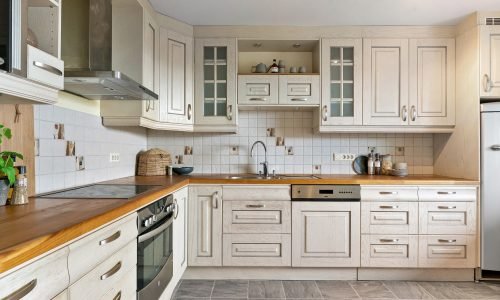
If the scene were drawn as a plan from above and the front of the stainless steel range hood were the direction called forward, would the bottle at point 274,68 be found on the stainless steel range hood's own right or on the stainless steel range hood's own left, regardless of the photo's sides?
on the stainless steel range hood's own left

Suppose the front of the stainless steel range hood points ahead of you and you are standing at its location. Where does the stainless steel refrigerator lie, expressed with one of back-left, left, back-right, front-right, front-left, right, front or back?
front-left

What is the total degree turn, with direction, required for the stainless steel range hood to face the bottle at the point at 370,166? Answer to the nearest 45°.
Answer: approximately 45° to its left

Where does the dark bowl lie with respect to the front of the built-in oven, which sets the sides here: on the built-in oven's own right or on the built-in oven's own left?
on the built-in oven's own left

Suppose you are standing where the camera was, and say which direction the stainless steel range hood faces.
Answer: facing the viewer and to the right of the viewer

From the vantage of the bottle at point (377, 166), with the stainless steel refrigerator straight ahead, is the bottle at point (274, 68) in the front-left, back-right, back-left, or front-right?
back-right

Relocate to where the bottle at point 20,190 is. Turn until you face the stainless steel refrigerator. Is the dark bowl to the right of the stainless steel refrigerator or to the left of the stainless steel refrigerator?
left

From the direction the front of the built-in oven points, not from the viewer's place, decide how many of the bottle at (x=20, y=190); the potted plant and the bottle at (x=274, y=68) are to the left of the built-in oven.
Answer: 1

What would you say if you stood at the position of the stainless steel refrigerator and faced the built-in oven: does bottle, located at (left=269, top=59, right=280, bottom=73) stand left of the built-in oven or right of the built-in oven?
right

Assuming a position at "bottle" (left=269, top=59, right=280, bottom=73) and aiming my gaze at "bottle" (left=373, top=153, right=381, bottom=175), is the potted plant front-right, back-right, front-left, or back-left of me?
back-right

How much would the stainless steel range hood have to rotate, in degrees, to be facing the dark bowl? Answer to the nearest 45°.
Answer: approximately 90° to its left

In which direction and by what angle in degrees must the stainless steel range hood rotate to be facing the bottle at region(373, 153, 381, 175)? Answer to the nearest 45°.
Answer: approximately 45° to its left
